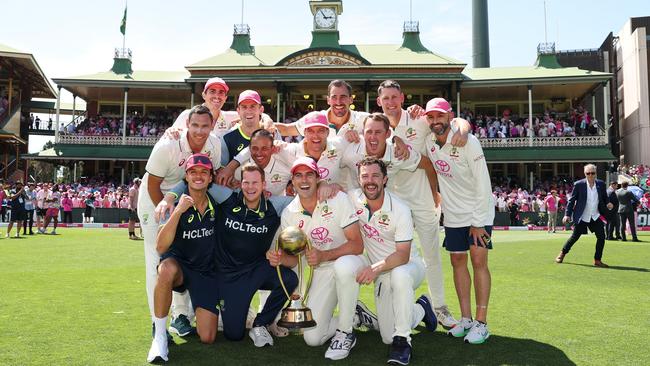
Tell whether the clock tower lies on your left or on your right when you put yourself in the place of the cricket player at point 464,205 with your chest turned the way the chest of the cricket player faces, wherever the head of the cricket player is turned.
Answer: on your right

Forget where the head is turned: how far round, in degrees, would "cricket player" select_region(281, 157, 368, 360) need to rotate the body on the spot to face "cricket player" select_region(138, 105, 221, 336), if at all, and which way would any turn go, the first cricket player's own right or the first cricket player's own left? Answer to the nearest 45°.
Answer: approximately 90° to the first cricket player's own right

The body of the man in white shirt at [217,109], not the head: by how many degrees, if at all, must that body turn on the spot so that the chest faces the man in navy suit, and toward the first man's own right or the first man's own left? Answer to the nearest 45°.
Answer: approximately 90° to the first man's own left

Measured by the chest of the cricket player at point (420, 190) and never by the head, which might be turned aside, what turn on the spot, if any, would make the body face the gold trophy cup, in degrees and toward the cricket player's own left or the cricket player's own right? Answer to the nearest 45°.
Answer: approximately 45° to the cricket player's own right

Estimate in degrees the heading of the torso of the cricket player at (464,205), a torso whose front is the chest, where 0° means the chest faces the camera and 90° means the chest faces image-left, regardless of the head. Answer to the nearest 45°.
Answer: approximately 45°

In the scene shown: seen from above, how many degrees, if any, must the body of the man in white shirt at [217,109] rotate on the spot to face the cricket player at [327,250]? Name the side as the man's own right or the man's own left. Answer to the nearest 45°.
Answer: approximately 45° to the man's own left

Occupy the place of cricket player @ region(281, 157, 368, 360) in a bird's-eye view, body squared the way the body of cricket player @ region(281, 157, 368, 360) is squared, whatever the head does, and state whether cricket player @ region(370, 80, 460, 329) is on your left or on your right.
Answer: on your left

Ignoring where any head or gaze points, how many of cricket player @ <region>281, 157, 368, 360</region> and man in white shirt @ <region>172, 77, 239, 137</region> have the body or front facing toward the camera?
2

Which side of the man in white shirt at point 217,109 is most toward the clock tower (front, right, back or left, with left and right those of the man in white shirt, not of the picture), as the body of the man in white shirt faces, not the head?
back
